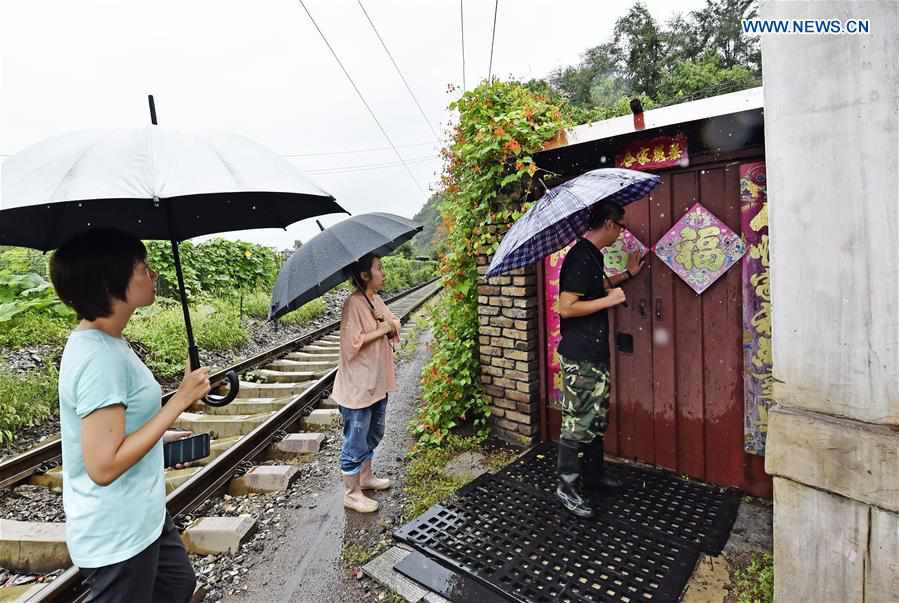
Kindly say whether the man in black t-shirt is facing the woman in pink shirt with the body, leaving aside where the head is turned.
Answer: no

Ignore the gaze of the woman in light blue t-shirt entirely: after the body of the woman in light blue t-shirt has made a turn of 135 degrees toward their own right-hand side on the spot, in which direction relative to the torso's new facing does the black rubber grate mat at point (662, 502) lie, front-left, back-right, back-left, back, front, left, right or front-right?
back-left

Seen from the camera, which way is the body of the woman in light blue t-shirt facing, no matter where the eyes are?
to the viewer's right

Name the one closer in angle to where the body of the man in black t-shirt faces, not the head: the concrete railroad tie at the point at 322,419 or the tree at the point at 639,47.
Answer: the tree

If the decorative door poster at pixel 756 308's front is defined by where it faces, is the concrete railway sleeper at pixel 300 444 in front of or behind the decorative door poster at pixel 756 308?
in front

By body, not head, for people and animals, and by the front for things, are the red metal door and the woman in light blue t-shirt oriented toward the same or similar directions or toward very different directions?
very different directions

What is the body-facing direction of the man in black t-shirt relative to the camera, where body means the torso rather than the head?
to the viewer's right

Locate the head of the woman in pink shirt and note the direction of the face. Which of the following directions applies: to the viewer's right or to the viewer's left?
to the viewer's right

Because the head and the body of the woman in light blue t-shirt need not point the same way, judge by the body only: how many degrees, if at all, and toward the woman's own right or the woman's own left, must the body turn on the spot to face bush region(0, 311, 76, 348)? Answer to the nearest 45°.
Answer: approximately 90° to the woman's own left

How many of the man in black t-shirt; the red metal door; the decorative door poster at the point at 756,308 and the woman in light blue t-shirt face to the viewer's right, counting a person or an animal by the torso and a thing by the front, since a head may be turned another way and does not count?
2

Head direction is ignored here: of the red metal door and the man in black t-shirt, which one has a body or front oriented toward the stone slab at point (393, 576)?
the red metal door

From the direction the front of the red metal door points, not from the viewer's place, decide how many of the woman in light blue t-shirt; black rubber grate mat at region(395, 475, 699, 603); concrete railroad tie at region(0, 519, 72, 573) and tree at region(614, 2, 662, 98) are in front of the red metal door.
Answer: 3

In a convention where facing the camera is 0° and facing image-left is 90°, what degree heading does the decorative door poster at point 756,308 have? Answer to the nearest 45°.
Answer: approximately 45°

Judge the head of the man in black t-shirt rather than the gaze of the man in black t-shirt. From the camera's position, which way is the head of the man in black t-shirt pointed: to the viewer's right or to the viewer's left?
to the viewer's right
